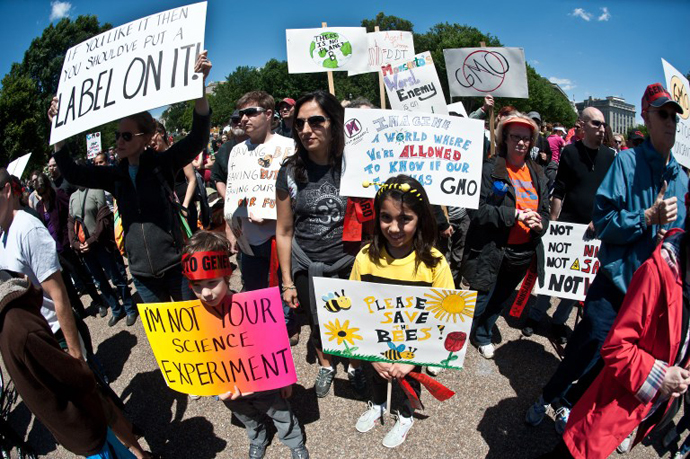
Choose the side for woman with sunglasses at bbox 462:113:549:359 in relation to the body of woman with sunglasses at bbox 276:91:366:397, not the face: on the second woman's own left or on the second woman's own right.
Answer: on the second woman's own left

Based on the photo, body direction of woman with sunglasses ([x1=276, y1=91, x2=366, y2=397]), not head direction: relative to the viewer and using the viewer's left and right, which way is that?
facing the viewer

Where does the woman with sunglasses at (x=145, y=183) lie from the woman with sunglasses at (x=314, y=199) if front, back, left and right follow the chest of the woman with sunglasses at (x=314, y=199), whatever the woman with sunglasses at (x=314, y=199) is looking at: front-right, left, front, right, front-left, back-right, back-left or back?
right

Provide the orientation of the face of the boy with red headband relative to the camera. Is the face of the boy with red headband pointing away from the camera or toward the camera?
toward the camera
